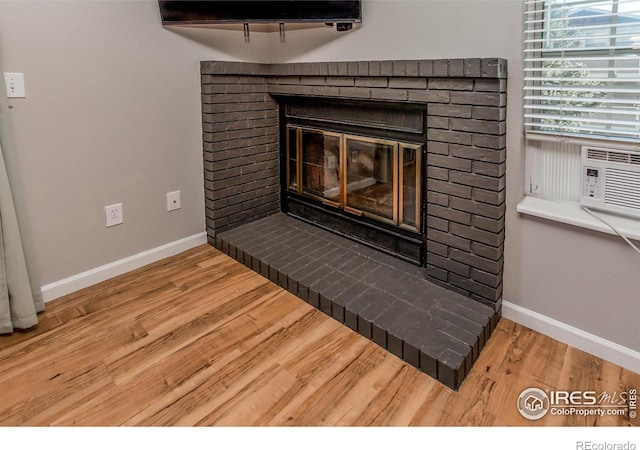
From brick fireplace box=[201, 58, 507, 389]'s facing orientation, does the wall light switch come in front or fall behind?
in front

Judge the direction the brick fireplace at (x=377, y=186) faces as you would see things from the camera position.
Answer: facing the viewer and to the left of the viewer

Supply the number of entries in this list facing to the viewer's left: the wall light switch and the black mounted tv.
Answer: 0

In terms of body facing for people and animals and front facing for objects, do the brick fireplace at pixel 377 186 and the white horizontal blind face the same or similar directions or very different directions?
same or similar directions

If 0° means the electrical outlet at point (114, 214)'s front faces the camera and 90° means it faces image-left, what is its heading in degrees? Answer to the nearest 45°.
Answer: approximately 315°

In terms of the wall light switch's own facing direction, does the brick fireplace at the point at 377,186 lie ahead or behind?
ahead

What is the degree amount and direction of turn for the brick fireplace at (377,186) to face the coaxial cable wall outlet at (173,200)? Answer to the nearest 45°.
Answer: approximately 45° to its right

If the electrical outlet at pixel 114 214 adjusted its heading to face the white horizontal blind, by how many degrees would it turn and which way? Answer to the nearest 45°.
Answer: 0° — it already faces it

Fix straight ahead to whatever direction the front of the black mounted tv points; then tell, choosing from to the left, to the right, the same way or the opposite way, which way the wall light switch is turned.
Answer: to the left

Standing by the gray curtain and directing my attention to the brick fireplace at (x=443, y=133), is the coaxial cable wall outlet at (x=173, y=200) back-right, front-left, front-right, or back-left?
front-left

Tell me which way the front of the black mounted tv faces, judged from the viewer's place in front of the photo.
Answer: facing the viewer

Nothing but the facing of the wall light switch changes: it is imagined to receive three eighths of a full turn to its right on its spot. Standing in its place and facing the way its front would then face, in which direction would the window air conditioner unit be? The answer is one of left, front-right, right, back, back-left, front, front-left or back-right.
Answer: back-left

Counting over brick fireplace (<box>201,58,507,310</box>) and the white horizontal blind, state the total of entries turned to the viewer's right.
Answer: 0

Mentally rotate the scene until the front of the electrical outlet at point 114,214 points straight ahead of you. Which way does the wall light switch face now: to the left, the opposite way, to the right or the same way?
the same way

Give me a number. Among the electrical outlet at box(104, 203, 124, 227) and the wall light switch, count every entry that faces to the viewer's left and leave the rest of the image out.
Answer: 0

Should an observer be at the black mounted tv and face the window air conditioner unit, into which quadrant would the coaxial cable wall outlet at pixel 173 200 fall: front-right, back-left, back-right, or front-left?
back-right
